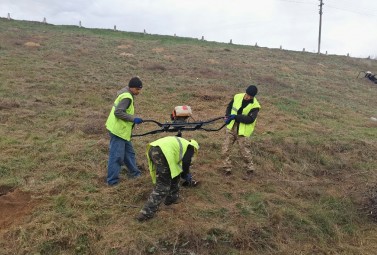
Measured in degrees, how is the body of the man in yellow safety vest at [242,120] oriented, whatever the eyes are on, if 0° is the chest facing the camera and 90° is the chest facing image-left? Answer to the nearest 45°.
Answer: approximately 45°

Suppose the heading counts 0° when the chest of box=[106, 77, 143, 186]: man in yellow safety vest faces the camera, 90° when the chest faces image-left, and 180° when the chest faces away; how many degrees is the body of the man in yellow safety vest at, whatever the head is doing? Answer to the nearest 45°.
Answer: approximately 270°

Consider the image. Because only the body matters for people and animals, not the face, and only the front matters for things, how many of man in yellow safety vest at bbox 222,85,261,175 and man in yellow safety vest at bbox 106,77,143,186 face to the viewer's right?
1

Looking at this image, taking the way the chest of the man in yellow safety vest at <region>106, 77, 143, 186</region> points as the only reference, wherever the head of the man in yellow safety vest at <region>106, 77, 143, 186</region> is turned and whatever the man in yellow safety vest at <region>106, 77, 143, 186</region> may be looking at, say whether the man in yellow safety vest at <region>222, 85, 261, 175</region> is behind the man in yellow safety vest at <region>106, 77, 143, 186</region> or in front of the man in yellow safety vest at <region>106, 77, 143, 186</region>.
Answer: in front

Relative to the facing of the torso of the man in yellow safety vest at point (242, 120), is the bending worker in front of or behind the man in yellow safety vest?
in front
